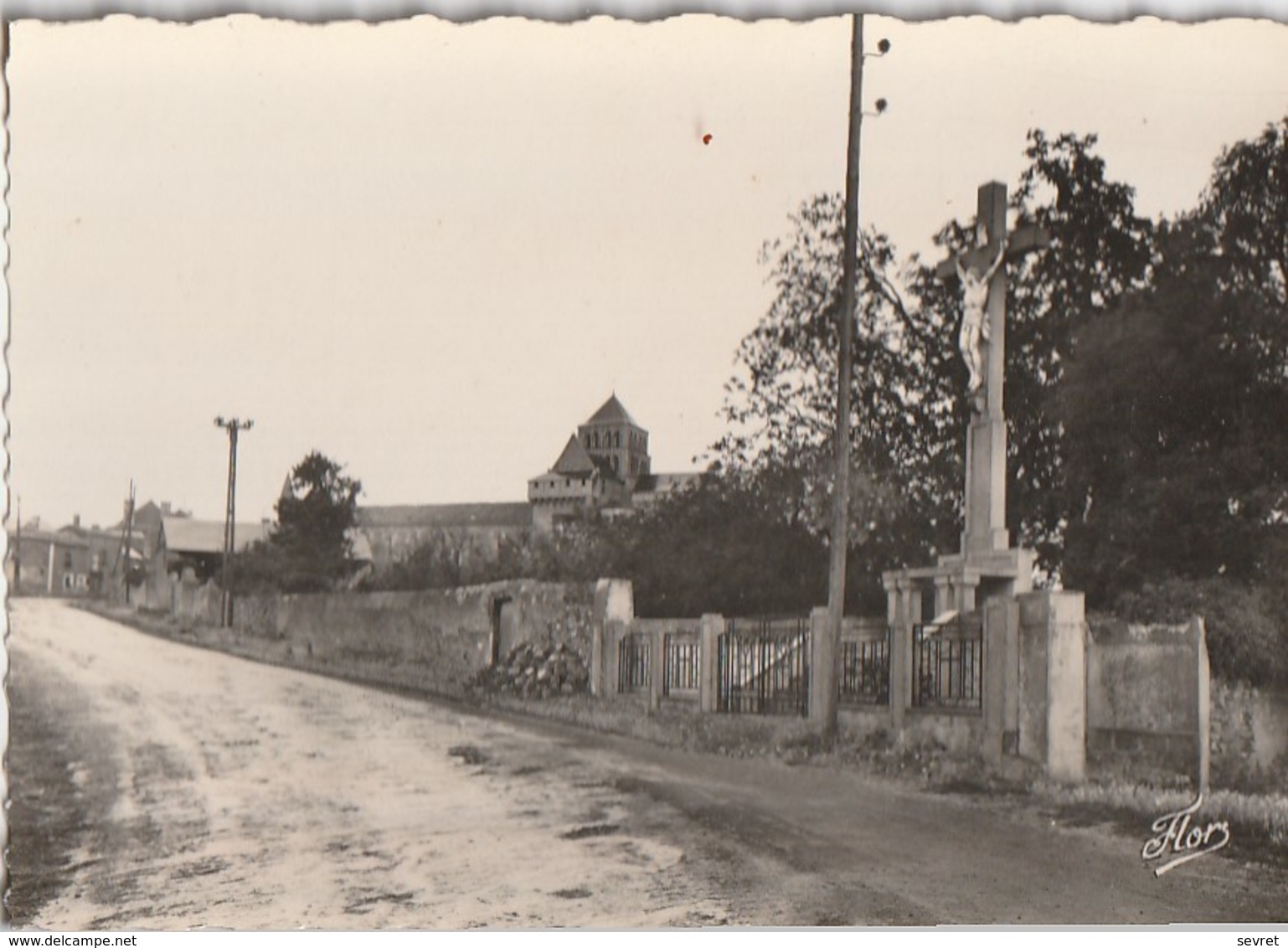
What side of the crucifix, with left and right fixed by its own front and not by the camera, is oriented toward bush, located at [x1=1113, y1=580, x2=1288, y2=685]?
left

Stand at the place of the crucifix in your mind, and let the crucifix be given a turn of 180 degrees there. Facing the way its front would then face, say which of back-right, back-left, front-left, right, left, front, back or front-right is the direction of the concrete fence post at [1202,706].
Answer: right

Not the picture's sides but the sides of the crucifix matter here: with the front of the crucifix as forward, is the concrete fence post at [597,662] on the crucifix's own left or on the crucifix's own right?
on the crucifix's own right

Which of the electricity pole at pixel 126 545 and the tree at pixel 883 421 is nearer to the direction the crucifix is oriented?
the electricity pole

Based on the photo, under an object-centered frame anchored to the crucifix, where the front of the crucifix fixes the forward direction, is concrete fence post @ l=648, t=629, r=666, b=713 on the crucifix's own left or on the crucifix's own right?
on the crucifix's own right

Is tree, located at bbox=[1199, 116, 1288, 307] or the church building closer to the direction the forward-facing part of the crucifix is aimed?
the church building

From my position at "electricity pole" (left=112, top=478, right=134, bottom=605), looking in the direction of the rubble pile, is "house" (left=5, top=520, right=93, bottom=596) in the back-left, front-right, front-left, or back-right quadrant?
back-right

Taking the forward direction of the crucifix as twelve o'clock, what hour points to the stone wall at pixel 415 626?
The stone wall is roughly at 2 o'clock from the crucifix.

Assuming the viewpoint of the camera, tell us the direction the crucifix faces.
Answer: facing the viewer and to the left of the viewer
